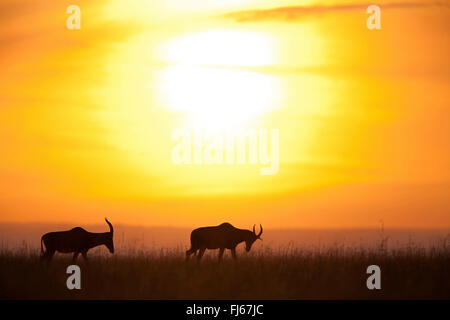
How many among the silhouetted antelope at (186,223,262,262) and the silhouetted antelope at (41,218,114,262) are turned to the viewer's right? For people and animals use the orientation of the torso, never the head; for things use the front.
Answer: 2

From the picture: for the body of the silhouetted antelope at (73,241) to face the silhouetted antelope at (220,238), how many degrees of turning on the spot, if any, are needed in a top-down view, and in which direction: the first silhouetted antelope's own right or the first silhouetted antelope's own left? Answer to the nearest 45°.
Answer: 0° — it already faces it

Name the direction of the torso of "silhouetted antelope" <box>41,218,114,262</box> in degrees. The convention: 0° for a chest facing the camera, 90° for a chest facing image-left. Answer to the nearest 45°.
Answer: approximately 270°

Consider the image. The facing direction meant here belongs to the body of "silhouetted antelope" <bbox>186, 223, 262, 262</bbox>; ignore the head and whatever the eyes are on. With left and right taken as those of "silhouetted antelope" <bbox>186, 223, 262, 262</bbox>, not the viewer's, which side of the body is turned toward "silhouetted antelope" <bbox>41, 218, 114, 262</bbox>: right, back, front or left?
back

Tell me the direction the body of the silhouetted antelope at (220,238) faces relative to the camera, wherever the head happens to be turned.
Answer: to the viewer's right
